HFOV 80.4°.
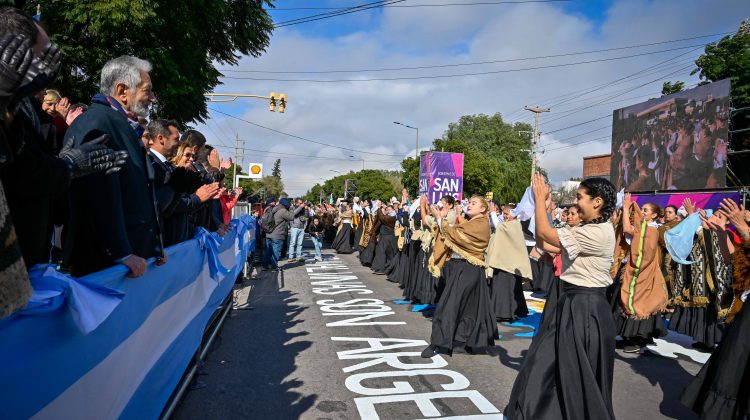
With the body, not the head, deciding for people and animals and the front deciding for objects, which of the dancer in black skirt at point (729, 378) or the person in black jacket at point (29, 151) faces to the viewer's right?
the person in black jacket

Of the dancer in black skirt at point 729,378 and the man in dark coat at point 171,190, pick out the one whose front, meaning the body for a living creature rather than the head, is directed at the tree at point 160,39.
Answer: the dancer in black skirt

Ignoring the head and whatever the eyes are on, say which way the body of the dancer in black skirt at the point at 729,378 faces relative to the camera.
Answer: to the viewer's left

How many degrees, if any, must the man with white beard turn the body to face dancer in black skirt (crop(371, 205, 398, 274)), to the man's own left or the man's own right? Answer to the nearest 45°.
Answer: approximately 45° to the man's own left

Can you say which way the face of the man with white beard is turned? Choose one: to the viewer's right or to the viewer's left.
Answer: to the viewer's right

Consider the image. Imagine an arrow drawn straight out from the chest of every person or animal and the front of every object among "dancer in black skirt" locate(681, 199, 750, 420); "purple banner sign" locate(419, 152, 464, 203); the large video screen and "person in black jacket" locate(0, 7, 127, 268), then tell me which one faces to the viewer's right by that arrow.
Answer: the person in black jacket

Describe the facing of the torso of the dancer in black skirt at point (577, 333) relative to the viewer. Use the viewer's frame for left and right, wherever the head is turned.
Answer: facing to the left of the viewer

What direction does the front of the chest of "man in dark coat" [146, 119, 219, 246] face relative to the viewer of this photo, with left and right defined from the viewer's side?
facing to the right of the viewer

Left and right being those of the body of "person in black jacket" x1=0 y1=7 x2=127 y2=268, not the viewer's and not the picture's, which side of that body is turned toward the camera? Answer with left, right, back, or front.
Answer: right

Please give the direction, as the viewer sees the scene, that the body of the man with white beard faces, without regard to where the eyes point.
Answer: to the viewer's right

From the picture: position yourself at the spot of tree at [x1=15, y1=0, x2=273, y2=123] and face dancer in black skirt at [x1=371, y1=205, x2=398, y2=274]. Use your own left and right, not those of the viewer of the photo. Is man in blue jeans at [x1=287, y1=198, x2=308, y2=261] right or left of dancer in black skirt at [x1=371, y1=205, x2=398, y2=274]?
left

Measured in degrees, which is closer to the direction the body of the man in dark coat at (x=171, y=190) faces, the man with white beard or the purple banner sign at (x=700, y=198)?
the purple banner sign
